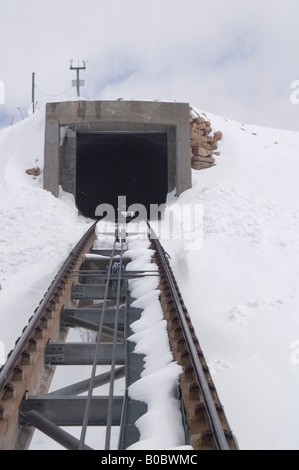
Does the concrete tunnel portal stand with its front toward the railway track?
yes

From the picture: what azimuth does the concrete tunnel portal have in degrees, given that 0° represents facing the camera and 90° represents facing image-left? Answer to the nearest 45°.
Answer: approximately 0°
